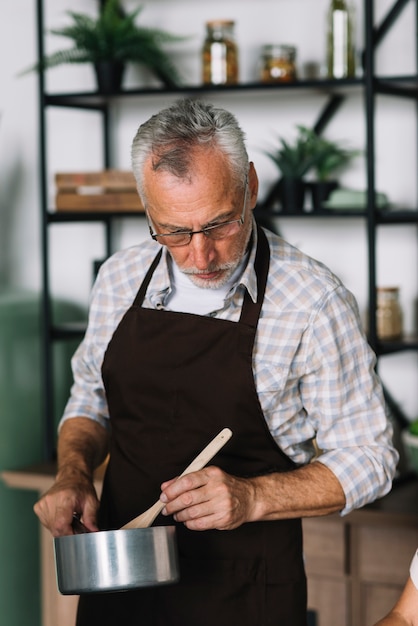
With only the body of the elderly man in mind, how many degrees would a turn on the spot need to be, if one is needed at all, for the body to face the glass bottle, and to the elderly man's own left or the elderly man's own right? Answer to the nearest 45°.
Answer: approximately 135° to the elderly man's own right

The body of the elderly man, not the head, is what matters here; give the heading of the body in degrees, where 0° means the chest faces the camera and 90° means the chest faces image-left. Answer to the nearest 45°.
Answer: approximately 45°

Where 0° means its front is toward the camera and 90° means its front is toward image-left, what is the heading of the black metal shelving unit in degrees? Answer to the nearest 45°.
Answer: approximately 0°

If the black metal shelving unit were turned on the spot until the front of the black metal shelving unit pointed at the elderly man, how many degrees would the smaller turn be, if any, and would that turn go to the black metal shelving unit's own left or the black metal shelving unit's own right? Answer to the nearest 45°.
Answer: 0° — it already faces them

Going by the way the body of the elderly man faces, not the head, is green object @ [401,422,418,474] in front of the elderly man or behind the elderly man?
behind

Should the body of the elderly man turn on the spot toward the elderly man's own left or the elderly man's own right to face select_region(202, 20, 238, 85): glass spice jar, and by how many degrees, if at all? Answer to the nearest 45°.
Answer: approximately 135° to the elderly man's own right

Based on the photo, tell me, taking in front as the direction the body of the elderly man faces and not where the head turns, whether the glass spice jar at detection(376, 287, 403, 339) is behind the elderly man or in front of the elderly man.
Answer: behind
